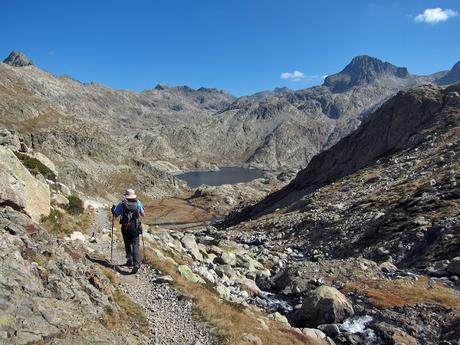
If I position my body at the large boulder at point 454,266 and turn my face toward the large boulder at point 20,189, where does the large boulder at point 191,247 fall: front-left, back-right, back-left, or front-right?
front-right

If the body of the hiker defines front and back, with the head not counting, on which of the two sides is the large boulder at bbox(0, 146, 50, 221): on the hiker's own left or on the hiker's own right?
on the hiker's own left

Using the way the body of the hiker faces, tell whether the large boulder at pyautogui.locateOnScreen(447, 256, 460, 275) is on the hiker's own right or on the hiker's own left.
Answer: on the hiker's own right

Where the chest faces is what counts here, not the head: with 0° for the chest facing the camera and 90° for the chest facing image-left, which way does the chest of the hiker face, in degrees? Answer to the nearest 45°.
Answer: approximately 180°

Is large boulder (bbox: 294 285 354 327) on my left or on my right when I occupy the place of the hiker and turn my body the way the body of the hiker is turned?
on my right
